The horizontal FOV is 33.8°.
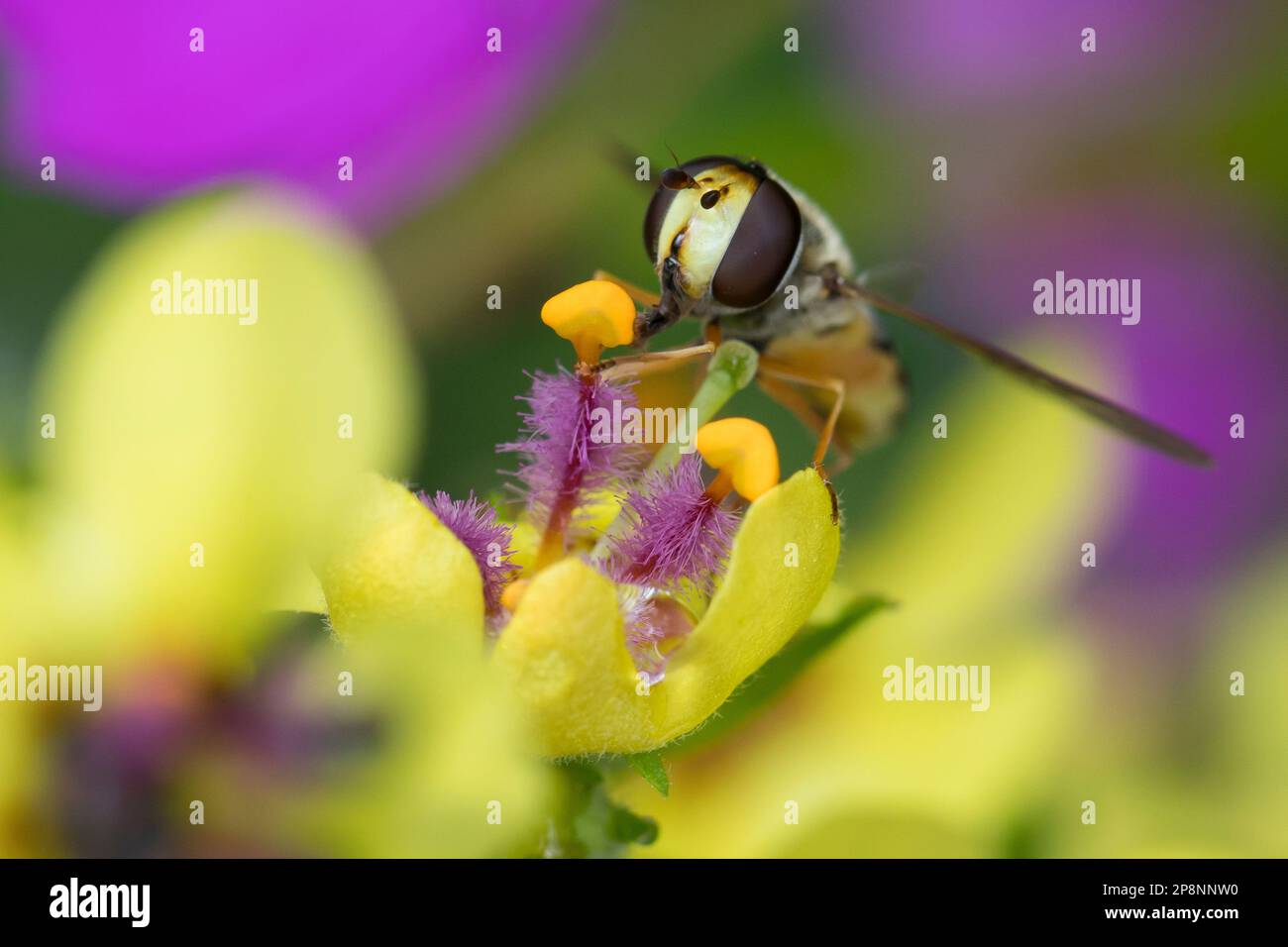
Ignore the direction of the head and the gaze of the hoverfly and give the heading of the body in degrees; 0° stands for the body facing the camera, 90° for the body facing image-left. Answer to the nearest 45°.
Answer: approximately 45°
